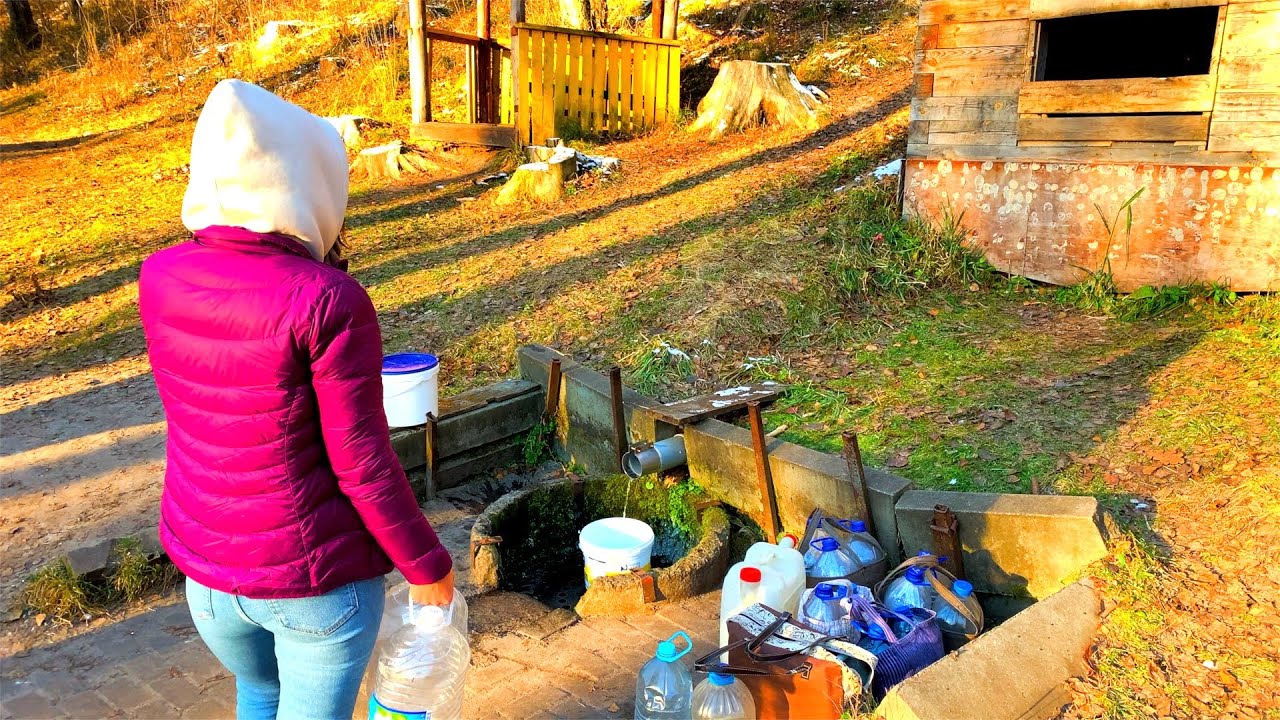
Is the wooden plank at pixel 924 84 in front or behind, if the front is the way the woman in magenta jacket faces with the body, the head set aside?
in front

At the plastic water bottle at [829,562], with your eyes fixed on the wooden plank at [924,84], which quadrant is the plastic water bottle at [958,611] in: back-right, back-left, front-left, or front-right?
back-right

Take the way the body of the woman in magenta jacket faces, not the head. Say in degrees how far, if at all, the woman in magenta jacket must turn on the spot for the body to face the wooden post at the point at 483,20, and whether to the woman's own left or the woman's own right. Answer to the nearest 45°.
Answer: approximately 45° to the woman's own left

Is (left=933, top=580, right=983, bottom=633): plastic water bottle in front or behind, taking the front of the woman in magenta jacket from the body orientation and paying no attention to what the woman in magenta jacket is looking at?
in front

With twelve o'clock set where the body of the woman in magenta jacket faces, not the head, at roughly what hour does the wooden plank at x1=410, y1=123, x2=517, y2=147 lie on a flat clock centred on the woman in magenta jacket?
The wooden plank is roughly at 11 o'clock from the woman in magenta jacket.

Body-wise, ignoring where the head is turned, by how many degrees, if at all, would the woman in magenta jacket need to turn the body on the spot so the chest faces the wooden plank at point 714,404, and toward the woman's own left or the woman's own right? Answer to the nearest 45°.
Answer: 0° — they already face it

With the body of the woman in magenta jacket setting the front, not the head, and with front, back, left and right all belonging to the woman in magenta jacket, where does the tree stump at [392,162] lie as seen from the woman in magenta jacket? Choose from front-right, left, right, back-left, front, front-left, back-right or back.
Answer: front-left

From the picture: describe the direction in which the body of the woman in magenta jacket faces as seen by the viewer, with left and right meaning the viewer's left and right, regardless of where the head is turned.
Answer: facing away from the viewer and to the right of the viewer

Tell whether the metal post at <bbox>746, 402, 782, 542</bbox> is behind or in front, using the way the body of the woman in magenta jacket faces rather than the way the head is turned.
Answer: in front

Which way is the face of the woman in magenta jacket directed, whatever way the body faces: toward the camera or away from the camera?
away from the camera
